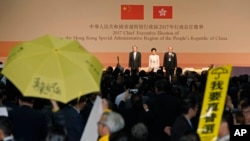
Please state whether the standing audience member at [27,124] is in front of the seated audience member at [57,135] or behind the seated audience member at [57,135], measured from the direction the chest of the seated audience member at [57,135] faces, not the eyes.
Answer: in front

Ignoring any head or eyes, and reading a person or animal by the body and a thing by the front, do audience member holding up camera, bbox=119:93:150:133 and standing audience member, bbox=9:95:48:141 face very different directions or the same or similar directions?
same or similar directions

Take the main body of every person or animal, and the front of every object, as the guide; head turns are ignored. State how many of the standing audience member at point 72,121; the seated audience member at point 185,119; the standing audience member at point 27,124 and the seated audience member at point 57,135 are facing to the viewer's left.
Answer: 0

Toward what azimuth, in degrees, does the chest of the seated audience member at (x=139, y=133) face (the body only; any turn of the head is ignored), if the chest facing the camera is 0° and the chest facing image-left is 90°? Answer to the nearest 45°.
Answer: approximately 180°

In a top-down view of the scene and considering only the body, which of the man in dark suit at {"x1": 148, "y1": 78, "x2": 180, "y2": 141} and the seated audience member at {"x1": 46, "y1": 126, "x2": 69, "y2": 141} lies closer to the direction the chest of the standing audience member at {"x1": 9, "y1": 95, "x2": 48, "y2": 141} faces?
the man in dark suit

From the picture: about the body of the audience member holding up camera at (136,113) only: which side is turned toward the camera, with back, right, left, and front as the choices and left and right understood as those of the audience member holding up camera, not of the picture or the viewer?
back

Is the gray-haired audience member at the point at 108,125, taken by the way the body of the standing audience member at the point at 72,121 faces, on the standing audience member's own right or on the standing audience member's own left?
on the standing audience member's own right

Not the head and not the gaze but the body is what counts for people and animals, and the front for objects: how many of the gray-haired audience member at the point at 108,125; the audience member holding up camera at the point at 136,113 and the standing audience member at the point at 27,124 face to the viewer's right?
0

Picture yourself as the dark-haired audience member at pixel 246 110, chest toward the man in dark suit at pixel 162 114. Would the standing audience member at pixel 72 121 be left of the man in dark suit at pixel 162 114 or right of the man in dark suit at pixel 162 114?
left

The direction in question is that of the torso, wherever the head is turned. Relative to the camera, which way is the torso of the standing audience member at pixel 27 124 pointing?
away from the camera

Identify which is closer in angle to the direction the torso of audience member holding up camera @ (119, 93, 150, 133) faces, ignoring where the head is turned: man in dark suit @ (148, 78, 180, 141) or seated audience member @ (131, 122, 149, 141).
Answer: the man in dark suit

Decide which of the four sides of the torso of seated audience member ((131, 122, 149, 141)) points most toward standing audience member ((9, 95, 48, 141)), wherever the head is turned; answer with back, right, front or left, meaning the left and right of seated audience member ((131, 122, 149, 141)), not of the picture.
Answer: left
